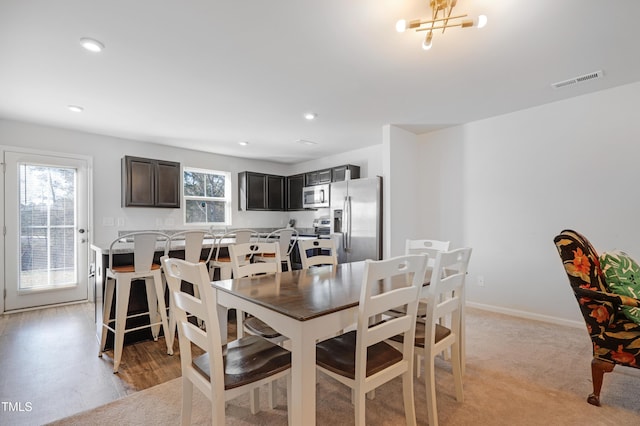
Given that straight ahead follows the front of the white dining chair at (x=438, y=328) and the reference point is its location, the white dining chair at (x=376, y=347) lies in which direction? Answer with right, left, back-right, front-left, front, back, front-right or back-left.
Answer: left

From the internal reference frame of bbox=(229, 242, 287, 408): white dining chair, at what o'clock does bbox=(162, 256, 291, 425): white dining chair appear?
bbox=(162, 256, 291, 425): white dining chair is roughly at 2 o'clock from bbox=(229, 242, 287, 408): white dining chair.

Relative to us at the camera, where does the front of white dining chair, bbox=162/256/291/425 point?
facing away from the viewer and to the right of the viewer

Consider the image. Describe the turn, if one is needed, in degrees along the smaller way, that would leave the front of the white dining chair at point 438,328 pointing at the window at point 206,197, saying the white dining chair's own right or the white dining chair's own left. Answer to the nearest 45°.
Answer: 0° — it already faces it

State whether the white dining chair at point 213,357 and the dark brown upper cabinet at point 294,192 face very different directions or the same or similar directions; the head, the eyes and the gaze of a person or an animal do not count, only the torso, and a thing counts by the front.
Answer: very different directions

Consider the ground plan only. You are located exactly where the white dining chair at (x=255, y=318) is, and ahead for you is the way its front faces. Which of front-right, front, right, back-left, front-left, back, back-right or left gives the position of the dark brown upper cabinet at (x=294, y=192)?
back-left

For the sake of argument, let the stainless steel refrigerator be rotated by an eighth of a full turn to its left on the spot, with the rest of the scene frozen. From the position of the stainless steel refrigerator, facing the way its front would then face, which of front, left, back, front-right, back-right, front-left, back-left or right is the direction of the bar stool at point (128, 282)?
front-right

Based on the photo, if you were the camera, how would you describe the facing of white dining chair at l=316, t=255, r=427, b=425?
facing away from the viewer and to the left of the viewer
